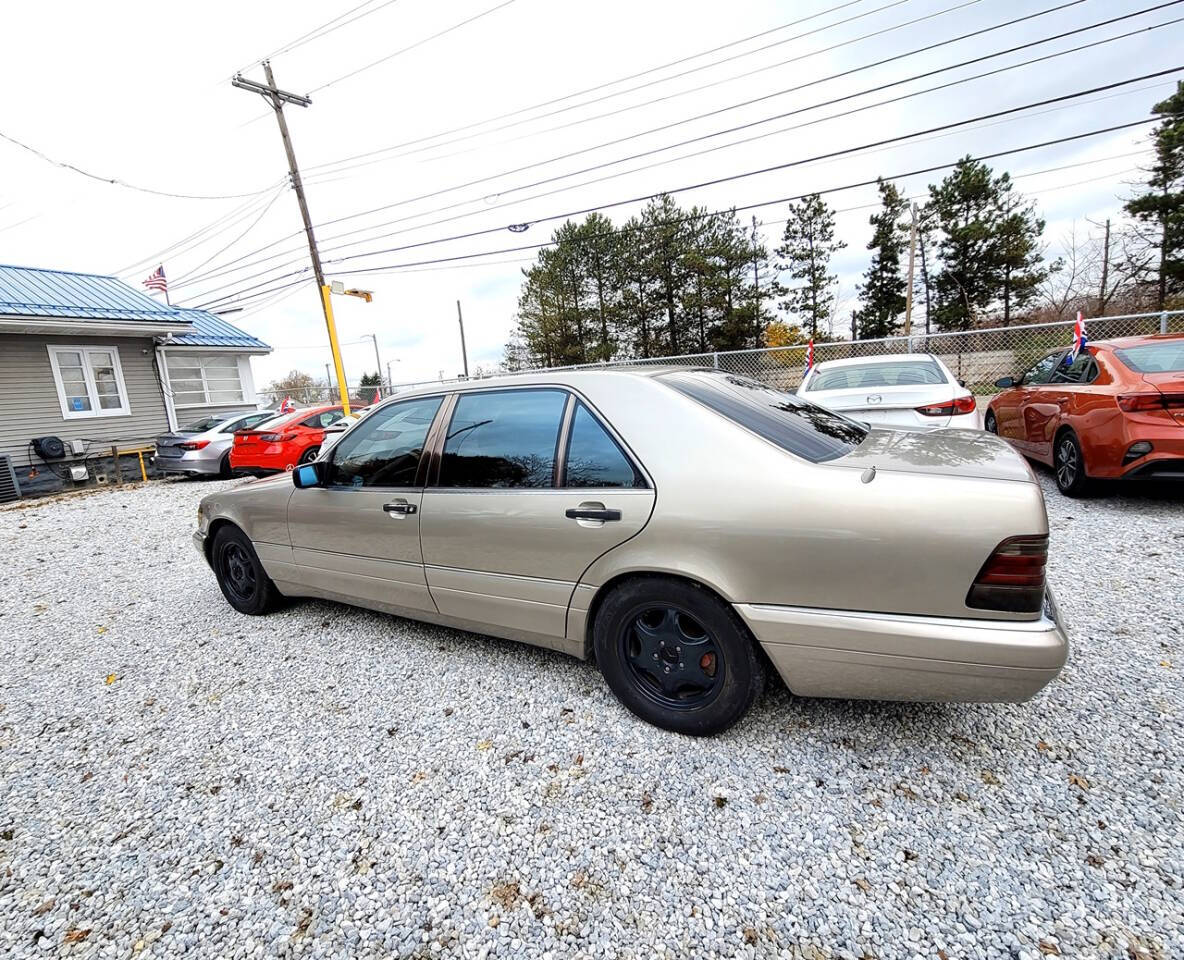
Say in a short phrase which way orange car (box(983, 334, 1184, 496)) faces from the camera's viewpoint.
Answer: facing away from the viewer and to the left of the viewer

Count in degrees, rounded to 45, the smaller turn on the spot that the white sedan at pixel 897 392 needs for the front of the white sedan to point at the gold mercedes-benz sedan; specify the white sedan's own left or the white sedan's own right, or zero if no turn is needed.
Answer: approximately 180°

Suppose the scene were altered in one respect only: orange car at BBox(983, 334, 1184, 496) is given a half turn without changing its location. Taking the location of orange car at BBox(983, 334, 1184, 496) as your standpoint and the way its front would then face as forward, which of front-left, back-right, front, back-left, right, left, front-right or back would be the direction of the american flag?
back-right

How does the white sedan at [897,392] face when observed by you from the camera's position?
facing away from the viewer

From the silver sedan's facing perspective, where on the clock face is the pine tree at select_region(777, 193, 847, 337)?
The pine tree is roughly at 1 o'clock from the silver sedan.

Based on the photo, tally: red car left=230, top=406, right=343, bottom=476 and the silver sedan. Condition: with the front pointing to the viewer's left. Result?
0

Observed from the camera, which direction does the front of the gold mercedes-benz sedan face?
facing away from the viewer and to the left of the viewer

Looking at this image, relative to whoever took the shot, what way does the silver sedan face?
facing away from the viewer and to the right of the viewer

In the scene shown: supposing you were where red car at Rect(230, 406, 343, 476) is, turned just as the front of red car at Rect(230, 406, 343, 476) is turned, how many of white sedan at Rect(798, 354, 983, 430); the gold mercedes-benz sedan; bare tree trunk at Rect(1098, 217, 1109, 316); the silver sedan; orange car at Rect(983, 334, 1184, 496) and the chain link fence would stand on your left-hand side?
1

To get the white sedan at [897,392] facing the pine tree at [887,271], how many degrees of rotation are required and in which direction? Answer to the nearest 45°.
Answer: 0° — it already faces it

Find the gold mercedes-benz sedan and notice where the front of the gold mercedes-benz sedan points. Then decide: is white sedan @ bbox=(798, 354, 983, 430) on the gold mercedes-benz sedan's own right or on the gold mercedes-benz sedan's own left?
on the gold mercedes-benz sedan's own right

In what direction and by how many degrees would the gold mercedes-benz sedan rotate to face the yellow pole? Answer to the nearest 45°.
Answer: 0° — it already faces it

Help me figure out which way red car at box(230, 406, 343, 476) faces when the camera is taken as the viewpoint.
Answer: facing away from the viewer and to the right of the viewer

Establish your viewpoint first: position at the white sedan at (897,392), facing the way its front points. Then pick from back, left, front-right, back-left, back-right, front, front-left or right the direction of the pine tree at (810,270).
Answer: front
